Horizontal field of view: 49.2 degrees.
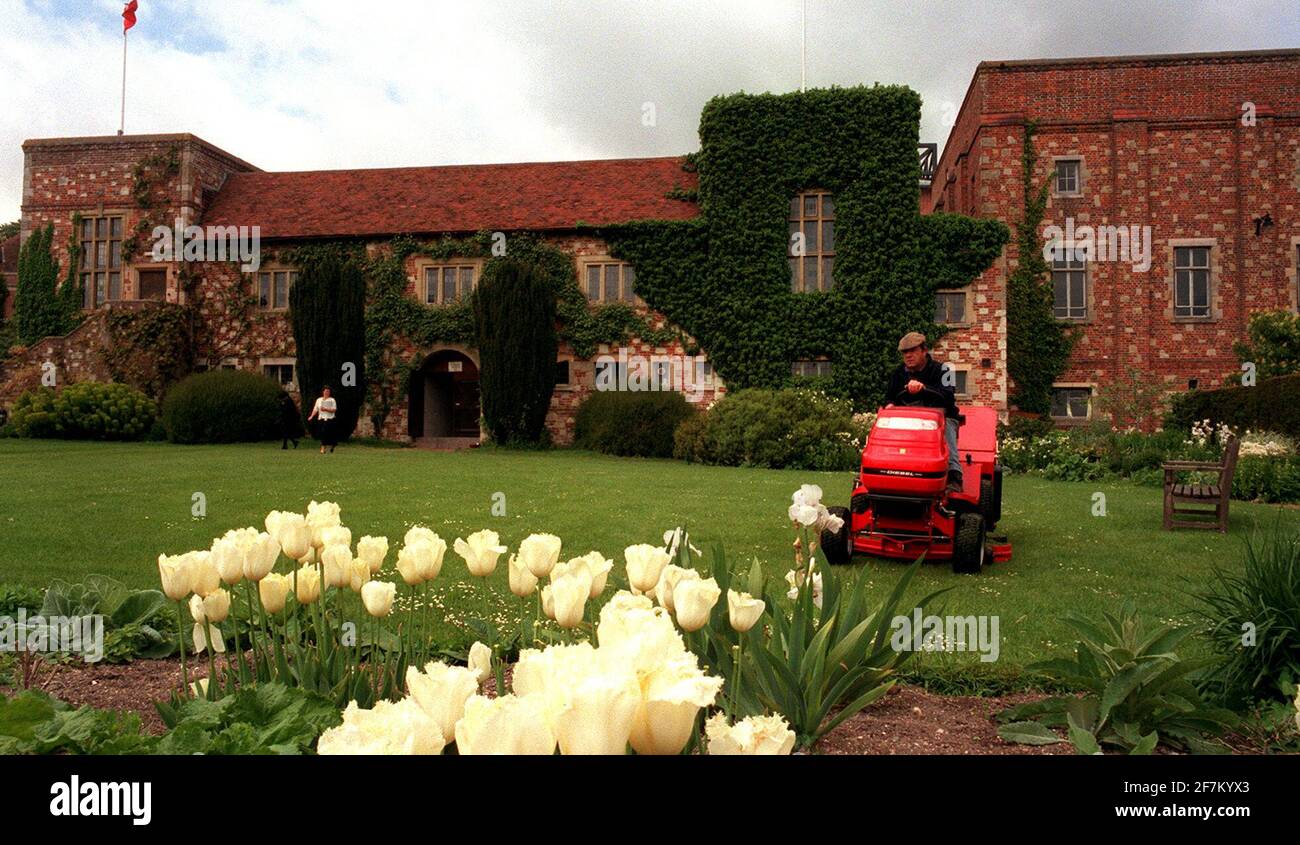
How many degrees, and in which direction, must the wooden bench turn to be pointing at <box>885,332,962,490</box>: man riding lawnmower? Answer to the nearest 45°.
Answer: approximately 45° to its left

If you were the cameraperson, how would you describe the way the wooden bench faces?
facing to the left of the viewer

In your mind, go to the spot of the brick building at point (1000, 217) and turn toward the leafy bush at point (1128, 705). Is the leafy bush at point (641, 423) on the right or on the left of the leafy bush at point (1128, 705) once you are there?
right

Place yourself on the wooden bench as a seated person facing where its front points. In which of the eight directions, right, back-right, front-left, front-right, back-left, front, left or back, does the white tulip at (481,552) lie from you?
left

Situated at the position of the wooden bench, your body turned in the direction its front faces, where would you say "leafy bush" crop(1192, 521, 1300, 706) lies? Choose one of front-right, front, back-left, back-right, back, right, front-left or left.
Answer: left

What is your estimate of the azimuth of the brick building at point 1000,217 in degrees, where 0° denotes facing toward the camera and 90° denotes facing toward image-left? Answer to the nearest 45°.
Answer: approximately 0°

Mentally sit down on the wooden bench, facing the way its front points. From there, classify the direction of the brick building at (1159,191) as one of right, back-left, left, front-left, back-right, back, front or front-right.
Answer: right

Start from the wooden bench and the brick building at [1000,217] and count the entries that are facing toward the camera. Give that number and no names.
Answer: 1

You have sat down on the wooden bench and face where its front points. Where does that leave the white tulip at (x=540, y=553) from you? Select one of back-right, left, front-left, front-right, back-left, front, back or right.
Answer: left

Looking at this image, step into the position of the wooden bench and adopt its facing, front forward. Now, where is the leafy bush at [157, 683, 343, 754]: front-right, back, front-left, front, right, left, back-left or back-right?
left

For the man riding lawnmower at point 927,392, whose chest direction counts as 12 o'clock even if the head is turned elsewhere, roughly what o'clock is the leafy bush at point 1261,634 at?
The leafy bush is roughly at 10 o'clock from the man riding lawnmower.

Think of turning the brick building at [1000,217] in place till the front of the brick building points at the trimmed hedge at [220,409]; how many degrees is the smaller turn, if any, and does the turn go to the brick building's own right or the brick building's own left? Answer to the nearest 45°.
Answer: approximately 90° to the brick building's own right
